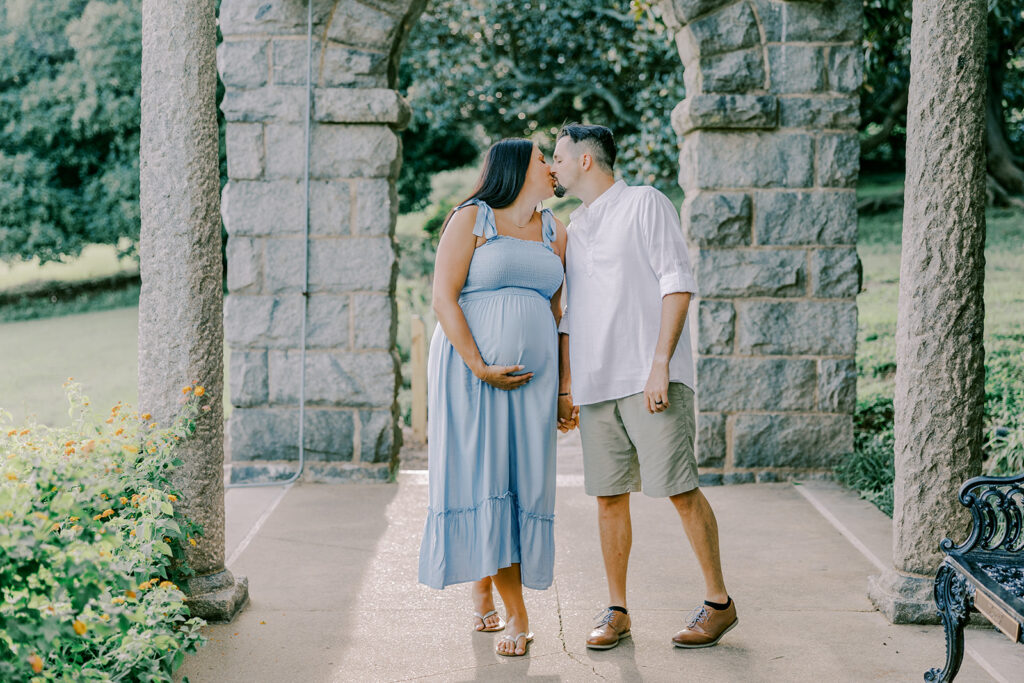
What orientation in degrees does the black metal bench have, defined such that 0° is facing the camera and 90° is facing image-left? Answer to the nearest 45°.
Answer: approximately 45°

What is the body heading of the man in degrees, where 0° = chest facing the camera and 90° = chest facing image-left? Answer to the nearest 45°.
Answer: approximately 45°

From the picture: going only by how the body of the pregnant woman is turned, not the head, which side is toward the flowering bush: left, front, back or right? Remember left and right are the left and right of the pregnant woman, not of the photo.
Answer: right

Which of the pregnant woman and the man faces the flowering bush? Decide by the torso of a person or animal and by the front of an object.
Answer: the man

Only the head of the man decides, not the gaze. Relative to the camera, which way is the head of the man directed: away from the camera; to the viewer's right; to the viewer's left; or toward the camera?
to the viewer's left

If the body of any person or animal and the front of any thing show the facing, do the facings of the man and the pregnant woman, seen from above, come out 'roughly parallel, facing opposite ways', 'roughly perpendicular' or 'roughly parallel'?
roughly perpendicular
